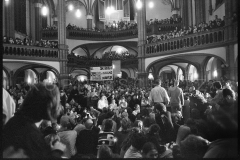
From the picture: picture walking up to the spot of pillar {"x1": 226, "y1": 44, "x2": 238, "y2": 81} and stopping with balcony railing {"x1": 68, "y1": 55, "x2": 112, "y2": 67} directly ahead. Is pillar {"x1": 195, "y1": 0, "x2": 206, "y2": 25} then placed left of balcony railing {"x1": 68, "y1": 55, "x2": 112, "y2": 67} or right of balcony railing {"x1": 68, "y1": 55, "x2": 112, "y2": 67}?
right

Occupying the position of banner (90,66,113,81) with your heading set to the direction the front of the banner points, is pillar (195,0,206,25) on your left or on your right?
on your left

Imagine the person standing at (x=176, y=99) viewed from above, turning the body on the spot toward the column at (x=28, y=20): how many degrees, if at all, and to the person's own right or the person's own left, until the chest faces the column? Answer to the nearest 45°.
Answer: approximately 45° to the person's own left

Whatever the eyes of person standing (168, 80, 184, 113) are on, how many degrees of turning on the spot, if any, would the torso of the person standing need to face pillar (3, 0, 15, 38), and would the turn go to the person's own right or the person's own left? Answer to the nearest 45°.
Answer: approximately 45° to the person's own left

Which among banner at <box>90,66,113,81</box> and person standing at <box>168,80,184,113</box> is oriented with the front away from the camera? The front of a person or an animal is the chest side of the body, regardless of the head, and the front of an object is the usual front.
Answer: the person standing

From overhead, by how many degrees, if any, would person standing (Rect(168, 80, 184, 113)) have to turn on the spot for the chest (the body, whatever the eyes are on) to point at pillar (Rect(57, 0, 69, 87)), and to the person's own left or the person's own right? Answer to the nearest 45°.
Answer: approximately 45° to the person's own left

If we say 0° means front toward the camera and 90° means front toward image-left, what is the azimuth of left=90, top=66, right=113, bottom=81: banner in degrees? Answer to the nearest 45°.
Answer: approximately 0°

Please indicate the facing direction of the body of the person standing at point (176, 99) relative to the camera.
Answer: away from the camera

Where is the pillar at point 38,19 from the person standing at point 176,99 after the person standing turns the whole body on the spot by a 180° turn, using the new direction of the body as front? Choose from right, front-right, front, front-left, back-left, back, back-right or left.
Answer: back-right

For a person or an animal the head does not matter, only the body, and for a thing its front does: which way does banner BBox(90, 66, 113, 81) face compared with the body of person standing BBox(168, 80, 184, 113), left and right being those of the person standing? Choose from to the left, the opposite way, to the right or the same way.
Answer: the opposite way

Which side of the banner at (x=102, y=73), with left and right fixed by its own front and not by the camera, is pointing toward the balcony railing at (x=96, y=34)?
back

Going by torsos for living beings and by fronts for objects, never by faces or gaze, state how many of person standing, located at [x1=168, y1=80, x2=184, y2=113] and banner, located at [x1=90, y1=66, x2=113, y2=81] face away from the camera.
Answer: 1

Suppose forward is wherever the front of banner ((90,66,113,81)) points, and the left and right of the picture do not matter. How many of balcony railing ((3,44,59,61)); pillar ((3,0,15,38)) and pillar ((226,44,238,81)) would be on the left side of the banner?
1
